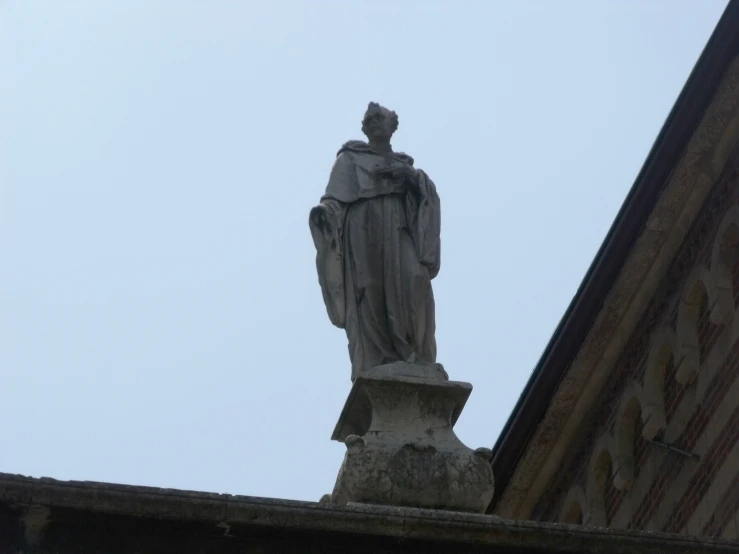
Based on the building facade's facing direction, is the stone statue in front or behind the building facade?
in front

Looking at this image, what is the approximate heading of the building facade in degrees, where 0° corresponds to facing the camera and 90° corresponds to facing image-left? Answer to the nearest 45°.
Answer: approximately 0°

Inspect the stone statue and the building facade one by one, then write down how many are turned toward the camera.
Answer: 2

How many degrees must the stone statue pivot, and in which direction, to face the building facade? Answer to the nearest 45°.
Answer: approximately 135° to its left
